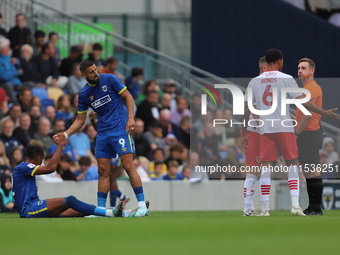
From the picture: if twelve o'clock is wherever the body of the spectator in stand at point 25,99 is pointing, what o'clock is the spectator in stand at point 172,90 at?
the spectator in stand at point 172,90 is roughly at 10 o'clock from the spectator in stand at point 25,99.

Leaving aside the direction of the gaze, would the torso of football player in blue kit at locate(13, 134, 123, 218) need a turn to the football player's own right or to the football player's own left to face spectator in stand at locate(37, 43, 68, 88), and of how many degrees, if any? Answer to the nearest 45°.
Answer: approximately 90° to the football player's own left

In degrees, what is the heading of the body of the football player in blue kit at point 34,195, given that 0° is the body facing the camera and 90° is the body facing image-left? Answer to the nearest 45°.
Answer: approximately 270°

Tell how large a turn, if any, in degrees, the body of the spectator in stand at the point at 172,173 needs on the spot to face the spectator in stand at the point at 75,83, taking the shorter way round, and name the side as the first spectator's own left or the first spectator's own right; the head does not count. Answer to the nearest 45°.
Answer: approximately 135° to the first spectator's own right

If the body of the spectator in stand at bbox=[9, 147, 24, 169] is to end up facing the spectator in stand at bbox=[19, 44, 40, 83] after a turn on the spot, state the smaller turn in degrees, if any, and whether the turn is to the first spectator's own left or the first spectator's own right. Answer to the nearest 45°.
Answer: approximately 135° to the first spectator's own left

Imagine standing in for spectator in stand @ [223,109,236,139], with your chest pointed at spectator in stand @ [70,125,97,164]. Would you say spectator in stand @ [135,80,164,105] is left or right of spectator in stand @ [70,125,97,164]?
right

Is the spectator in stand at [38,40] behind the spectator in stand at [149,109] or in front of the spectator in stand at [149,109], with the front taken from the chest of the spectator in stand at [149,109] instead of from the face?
behind

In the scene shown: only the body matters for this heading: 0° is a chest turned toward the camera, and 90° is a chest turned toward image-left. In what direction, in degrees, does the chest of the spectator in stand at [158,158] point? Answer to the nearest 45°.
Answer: approximately 0°

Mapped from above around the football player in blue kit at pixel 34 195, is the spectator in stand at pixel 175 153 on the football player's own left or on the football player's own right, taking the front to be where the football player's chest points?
on the football player's own left

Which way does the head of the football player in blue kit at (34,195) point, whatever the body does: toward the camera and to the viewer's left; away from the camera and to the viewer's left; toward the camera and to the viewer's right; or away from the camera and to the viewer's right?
away from the camera and to the viewer's right
